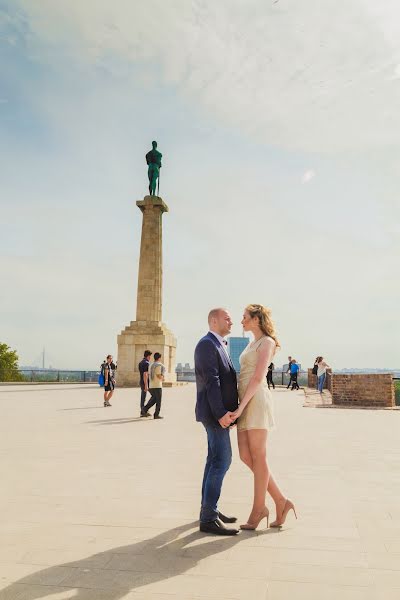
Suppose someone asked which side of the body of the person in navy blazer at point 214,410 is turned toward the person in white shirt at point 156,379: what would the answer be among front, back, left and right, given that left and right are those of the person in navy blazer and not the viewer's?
left

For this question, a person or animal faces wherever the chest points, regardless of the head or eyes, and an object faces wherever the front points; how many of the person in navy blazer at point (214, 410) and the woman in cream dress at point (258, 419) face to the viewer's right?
1

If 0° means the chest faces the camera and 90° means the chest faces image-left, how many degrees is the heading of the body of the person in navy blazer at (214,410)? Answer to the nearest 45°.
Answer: approximately 270°

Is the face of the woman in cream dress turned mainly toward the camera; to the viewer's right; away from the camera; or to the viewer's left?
to the viewer's left

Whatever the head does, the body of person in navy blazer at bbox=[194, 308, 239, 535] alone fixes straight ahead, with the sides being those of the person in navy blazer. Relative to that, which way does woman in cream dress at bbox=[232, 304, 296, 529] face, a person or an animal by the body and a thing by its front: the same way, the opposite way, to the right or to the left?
the opposite way

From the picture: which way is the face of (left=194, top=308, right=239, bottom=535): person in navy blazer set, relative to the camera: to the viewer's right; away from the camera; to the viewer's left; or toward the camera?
to the viewer's right

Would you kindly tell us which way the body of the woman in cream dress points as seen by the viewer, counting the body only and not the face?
to the viewer's left

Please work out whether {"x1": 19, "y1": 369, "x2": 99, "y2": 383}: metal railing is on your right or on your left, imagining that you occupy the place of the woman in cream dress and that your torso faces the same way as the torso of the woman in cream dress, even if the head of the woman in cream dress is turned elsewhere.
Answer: on your right

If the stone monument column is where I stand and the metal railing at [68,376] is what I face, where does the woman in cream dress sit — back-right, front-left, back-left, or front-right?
back-left

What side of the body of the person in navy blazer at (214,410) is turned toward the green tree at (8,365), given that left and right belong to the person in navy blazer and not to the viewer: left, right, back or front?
left
